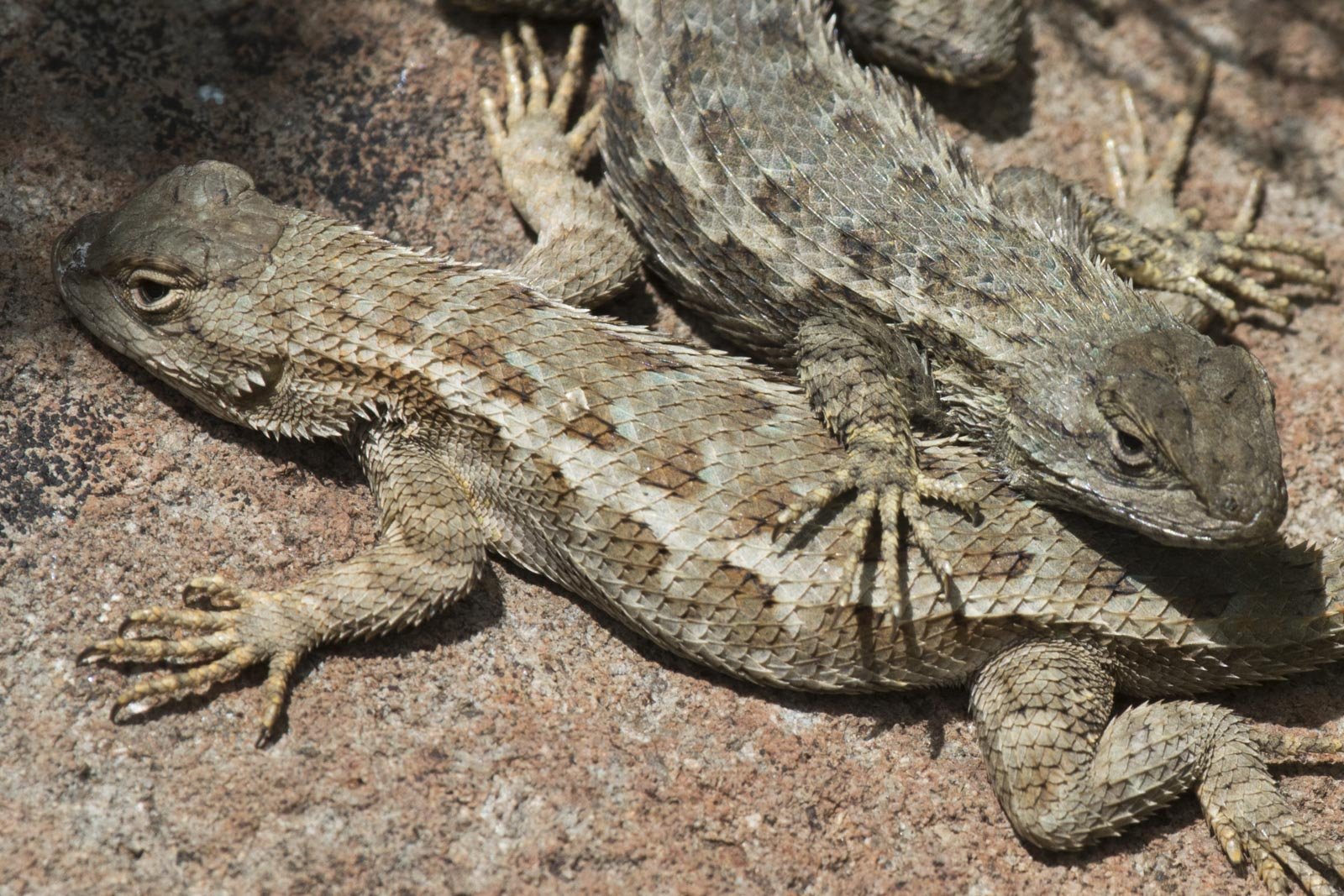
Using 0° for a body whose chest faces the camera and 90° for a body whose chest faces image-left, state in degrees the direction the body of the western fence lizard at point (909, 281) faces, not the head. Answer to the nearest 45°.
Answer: approximately 315°

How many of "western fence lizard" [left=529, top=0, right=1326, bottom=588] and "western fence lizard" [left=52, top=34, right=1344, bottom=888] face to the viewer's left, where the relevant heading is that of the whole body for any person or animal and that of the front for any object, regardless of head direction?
1

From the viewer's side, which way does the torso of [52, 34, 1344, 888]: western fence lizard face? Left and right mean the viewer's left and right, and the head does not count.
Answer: facing to the left of the viewer

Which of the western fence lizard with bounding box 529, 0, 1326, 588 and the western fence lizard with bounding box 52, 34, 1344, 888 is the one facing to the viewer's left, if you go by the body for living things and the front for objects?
the western fence lizard with bounding box 52, 34, 1344, 888
